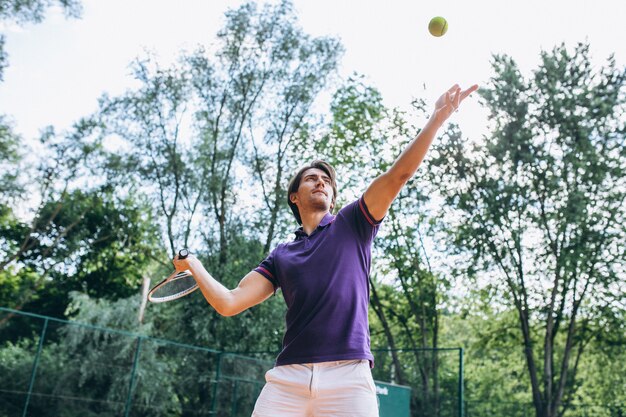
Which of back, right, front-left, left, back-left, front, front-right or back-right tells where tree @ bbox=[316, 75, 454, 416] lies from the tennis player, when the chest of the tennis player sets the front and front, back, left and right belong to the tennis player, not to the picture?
back

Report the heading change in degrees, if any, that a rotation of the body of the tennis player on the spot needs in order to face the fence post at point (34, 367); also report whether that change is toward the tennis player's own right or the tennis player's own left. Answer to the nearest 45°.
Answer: approximately 135° to the tennis player's own right

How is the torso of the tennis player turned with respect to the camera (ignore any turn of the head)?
toward the camera

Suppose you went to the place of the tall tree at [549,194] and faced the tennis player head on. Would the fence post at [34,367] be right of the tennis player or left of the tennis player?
right

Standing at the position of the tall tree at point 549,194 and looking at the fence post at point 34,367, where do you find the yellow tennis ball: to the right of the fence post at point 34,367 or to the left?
left

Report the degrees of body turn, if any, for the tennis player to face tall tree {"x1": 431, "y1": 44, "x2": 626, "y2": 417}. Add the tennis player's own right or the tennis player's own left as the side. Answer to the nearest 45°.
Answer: approximately 135° to the tennis player's own left

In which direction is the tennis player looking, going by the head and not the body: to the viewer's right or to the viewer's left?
to the viewer's right
